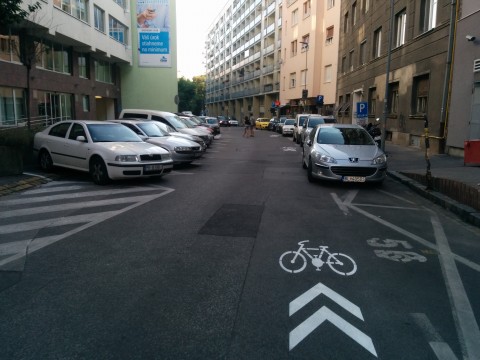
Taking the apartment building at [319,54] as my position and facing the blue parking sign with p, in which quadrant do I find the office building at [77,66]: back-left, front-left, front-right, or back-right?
front-right

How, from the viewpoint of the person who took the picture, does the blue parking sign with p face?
facing the viewer

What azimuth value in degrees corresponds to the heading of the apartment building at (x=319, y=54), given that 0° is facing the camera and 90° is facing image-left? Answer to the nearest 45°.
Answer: approximately 45°

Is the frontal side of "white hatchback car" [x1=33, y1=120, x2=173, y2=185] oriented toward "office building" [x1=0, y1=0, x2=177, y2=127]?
no

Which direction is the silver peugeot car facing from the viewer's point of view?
toward the camera

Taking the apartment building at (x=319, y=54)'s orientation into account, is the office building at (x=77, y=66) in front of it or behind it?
in front

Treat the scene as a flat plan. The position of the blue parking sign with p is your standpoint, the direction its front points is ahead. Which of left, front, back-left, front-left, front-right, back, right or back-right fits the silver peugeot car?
front

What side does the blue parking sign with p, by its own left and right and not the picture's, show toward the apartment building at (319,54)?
back

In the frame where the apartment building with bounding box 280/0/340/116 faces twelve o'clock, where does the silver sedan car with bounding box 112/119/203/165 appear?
The silver sedan car is roughly at 11 o'clock from the apartment building.

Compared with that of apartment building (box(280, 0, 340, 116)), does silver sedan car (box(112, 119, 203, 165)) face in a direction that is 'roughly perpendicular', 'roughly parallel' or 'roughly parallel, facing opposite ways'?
roughly perpendicular

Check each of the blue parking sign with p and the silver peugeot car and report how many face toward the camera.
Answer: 2

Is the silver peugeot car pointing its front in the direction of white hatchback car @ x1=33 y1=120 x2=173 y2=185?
no

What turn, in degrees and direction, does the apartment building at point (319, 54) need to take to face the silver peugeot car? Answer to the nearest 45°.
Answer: approximately 45° to its left

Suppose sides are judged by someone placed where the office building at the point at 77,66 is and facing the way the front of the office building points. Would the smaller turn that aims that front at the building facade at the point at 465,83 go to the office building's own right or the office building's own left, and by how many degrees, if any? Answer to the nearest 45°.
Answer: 0° — it already faces it

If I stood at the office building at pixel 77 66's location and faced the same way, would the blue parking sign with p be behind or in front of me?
in front

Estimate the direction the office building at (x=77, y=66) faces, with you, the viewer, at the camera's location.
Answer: facing the viewer and to the right of the viewer

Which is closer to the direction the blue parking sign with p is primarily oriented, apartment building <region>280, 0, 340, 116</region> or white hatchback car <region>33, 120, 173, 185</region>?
the white hatchback car

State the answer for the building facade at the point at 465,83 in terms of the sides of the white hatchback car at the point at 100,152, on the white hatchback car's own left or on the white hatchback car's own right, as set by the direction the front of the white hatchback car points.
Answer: on the white hatchback car's own left

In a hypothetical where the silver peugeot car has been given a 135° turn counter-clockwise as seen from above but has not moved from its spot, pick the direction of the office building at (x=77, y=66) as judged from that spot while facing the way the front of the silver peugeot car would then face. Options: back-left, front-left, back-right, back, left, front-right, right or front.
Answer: left
